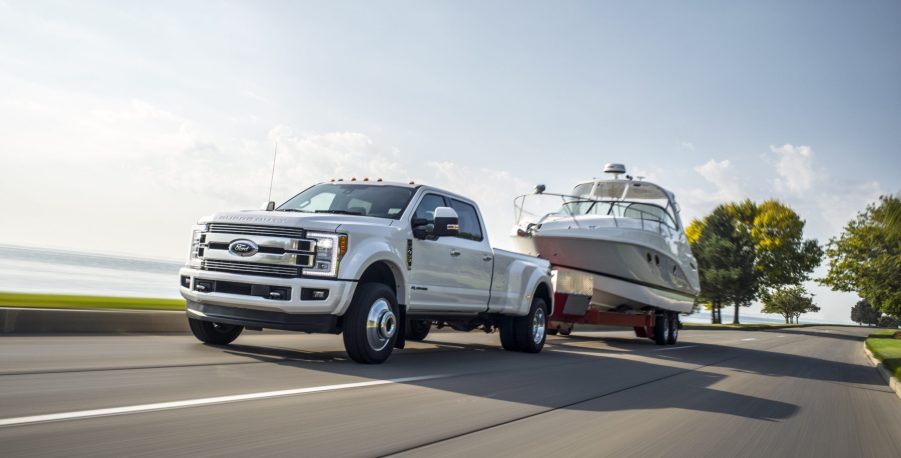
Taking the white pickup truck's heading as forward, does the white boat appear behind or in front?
behind

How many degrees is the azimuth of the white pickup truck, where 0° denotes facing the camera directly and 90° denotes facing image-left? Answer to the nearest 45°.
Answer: approximately 45°

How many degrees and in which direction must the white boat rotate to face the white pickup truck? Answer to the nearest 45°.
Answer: approximately 45° to its left

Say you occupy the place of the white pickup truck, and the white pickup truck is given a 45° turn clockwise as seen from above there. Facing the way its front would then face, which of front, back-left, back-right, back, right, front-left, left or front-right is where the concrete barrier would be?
front-right

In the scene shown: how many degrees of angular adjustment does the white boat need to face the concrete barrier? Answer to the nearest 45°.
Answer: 0° — it already faces it

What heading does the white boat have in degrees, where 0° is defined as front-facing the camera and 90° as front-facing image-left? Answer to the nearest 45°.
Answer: approximately 45°
